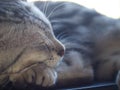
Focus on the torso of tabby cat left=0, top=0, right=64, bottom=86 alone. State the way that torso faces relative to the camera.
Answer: to the viewer's right
